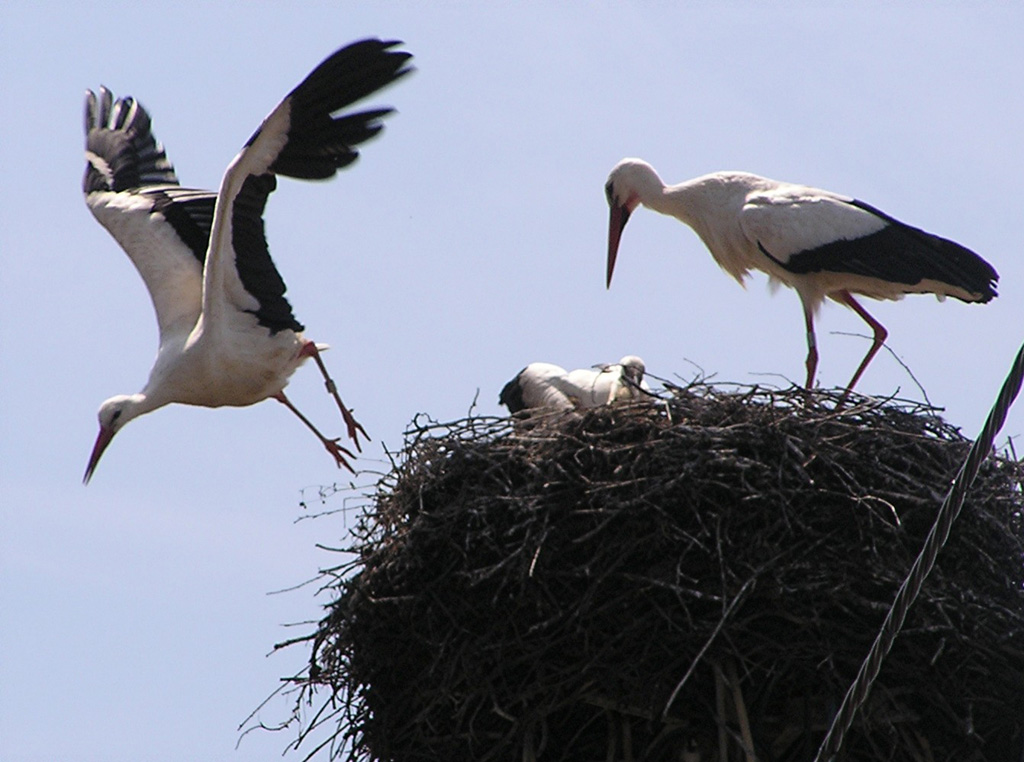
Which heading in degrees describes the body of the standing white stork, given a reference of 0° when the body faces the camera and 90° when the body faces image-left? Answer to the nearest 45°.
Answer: approximately 90°

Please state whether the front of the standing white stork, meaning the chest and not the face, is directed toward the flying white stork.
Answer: yes
